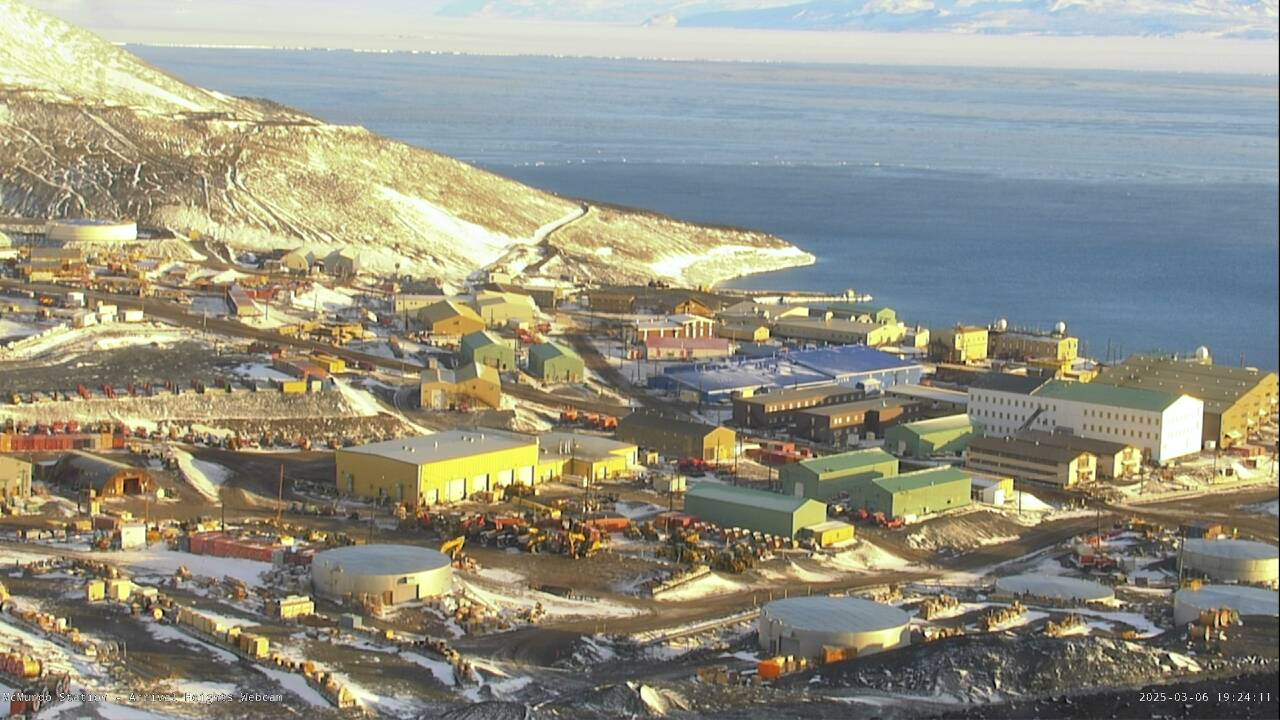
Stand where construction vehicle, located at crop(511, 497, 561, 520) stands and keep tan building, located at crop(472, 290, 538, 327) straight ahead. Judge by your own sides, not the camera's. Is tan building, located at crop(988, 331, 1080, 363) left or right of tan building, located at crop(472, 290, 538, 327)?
right

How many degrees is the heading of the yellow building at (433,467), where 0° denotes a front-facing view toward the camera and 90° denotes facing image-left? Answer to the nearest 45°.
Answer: approximately 315°

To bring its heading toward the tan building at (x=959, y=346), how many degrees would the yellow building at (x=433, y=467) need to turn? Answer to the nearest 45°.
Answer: approximately 90° to its left

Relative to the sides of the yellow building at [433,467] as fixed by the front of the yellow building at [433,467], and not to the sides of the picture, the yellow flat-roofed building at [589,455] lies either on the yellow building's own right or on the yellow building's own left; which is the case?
on the yellow building's own left

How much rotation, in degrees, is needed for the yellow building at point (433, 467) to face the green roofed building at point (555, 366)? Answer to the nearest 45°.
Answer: approximately 135° to its left

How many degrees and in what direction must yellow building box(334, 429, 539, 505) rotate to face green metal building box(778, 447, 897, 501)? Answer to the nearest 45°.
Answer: approximately 45° to its left

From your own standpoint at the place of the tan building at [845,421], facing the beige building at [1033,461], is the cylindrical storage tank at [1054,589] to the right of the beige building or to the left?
right

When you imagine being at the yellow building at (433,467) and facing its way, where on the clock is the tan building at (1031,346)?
the tan building at (1031,346) is roughly at 9 o'clock from the yellow building at (433,467).

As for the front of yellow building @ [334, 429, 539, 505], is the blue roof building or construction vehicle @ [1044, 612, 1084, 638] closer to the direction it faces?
the construction vehicle

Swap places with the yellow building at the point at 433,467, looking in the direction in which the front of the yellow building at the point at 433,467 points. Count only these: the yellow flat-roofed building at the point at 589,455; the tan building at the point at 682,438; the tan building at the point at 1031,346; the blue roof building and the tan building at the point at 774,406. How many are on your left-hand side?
5

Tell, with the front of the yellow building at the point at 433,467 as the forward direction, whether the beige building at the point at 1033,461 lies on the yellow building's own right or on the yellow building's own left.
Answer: on the yellow building's own left

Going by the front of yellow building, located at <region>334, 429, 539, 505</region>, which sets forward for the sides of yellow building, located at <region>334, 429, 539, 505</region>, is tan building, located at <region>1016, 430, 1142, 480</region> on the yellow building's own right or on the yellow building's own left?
on the yellow building's own left

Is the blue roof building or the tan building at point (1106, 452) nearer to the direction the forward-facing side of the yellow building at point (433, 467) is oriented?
the tan building

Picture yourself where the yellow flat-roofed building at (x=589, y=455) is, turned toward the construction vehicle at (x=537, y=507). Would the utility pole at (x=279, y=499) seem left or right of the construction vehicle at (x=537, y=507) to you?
right

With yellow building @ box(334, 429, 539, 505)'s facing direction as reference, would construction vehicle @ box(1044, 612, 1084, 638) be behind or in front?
in front

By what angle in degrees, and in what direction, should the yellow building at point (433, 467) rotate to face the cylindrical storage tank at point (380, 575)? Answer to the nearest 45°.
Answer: approximately 45° to its right

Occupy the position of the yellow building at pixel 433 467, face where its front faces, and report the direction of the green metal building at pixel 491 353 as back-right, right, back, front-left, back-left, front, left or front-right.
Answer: back-left
